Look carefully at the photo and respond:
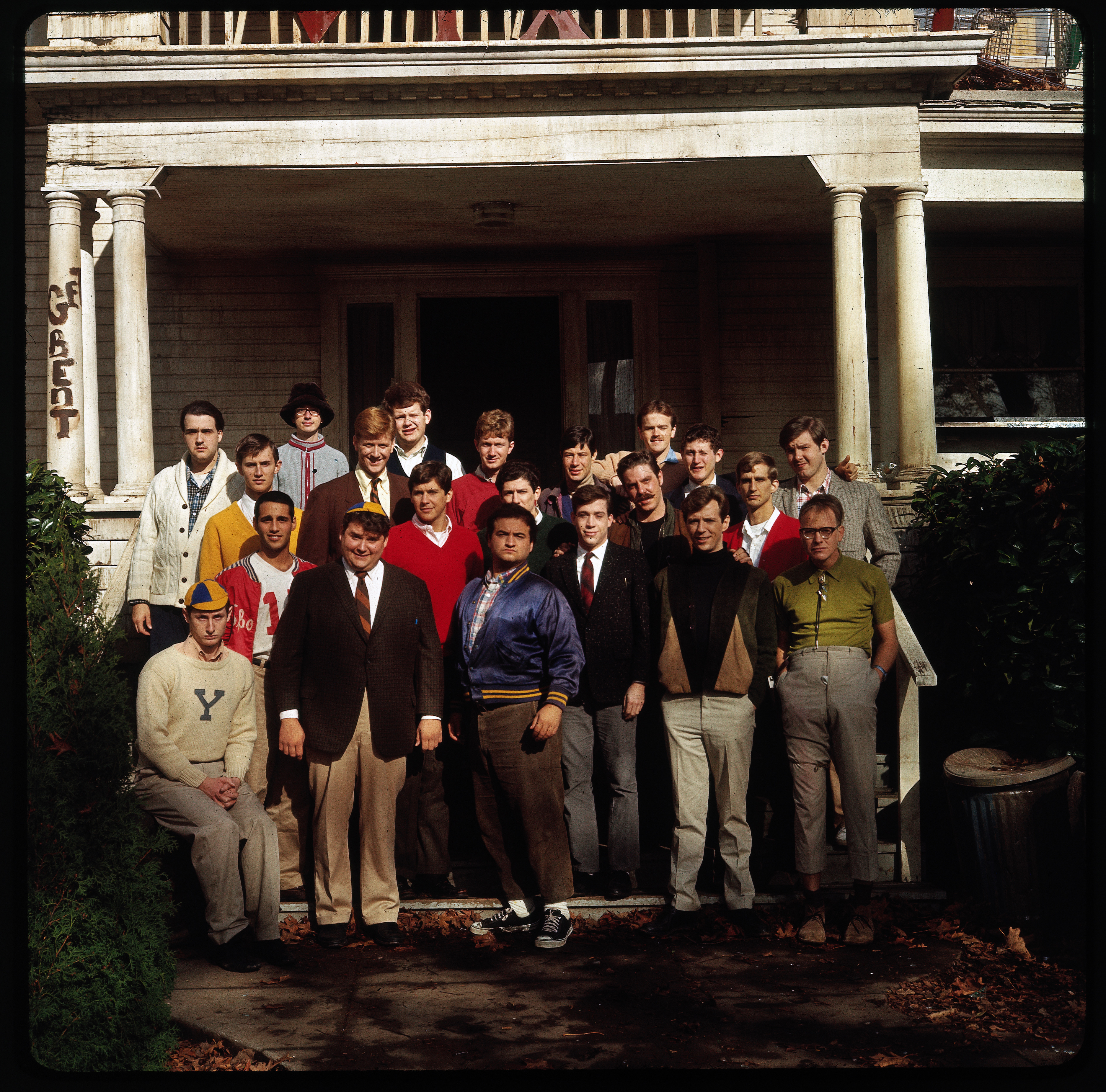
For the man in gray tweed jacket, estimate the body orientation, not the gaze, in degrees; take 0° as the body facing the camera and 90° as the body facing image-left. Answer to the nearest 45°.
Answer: approximately 45°

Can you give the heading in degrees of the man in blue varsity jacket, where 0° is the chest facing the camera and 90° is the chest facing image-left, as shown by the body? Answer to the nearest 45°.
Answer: approximately 45°

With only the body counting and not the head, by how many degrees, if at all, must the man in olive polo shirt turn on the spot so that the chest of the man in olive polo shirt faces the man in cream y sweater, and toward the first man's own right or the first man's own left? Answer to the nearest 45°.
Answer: approximately 90° to the first man's own right
